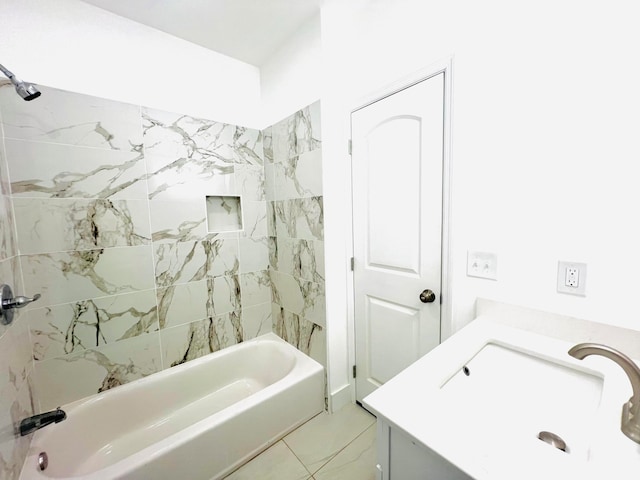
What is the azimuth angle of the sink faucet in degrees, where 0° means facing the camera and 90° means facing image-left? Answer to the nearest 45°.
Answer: approximately 45°

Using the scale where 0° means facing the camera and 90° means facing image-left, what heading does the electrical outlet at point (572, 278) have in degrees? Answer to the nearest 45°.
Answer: approximately 45°

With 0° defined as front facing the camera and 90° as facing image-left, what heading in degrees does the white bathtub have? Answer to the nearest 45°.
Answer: approximately 315°

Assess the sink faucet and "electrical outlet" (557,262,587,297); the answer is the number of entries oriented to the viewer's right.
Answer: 0

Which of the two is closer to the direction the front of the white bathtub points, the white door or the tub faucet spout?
the white door

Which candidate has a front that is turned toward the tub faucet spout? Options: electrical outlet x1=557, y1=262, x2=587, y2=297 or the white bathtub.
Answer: the electrical outlet

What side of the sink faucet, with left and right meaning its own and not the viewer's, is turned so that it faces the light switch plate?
right

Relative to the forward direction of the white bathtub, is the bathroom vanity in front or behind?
in front

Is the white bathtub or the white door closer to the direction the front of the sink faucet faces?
the white bathtub

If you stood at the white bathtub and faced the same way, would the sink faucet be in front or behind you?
in front
